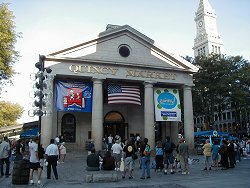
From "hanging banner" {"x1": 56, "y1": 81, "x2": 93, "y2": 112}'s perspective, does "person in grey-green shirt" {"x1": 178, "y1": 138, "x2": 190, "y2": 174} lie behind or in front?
in front

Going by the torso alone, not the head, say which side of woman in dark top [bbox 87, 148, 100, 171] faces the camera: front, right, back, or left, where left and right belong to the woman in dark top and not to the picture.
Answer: back

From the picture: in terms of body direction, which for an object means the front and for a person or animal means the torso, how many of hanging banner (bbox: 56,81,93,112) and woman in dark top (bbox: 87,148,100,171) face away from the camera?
1

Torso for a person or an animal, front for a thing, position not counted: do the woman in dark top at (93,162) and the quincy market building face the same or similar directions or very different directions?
very different directions

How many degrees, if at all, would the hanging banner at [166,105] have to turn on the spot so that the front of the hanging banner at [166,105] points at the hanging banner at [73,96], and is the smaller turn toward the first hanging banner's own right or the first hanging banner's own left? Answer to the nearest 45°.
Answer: approximately 45° to the first hanging banner's own right

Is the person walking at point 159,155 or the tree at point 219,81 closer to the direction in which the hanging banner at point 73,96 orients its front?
the person walking

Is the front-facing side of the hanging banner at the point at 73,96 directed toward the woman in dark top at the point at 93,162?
yes

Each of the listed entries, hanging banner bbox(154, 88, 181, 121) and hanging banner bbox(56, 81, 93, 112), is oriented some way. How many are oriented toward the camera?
2

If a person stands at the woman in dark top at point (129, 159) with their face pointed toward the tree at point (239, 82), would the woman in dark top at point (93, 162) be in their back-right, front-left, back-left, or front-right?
back-left

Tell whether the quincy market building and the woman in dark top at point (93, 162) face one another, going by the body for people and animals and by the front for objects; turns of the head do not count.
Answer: yes

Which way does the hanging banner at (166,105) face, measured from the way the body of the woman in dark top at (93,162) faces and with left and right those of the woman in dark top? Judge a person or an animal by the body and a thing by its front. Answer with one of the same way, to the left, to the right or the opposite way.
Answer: the opposite way

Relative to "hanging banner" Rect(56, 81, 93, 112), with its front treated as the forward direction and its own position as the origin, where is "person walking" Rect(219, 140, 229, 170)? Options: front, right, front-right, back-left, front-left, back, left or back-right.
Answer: front-left

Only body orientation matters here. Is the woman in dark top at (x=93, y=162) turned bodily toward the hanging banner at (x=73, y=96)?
yes

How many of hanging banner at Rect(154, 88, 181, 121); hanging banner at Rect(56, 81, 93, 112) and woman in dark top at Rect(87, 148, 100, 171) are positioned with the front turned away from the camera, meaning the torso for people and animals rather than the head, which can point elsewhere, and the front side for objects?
1
